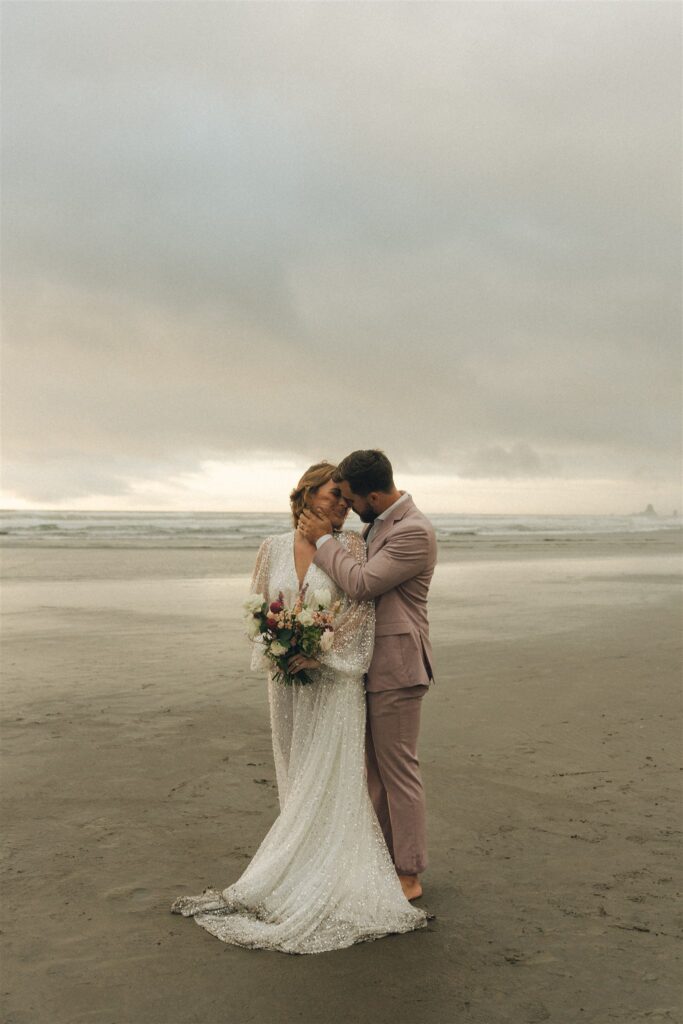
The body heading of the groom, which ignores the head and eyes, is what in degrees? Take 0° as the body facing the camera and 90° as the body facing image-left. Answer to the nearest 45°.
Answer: approximately 90°
